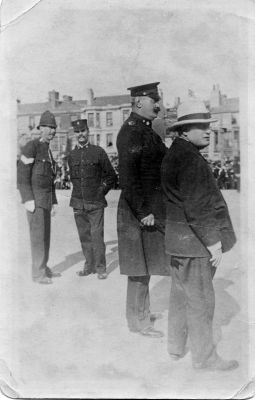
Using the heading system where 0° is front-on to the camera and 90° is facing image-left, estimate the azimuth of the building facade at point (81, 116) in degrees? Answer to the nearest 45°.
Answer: approximately 0°

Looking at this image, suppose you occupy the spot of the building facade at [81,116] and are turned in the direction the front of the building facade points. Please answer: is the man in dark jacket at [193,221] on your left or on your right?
on your left

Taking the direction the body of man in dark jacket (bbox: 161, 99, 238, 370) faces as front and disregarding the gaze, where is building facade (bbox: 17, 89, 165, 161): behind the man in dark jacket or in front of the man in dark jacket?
behind
